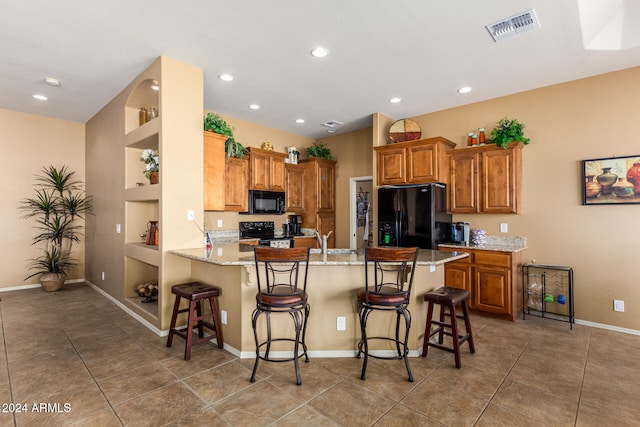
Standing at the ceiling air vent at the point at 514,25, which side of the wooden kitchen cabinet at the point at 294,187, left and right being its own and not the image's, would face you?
front

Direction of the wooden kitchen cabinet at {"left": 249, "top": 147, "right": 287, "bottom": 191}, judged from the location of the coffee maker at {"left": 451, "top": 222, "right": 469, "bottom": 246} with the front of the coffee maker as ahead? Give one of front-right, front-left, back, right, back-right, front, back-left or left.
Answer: front-right

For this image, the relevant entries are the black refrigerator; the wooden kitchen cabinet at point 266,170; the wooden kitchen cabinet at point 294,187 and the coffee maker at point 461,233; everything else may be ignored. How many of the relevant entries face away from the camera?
0

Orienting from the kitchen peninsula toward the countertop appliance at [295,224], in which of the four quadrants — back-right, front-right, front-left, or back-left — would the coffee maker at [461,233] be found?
front-right

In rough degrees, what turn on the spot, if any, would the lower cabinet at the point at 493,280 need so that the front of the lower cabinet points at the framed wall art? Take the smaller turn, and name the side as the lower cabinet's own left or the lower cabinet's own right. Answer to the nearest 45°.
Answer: approximately 135° to the lower cabinet's own left

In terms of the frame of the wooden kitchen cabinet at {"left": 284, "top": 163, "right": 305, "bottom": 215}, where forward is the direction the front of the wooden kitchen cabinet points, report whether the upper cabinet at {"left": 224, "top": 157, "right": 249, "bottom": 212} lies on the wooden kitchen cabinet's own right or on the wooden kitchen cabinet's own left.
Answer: on the wooden kitchen cabinet's own right

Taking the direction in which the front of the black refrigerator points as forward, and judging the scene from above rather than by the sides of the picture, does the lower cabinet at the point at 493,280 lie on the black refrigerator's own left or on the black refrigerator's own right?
on the black refrigerator's own left

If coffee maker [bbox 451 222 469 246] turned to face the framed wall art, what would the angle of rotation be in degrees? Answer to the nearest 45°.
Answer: approximately 135° to its left

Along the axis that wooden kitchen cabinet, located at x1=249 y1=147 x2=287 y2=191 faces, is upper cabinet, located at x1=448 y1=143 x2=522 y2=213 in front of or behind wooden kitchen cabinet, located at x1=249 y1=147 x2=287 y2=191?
in front

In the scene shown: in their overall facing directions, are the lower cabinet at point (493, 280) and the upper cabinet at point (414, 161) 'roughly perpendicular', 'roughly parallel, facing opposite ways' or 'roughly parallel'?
roughly parallel

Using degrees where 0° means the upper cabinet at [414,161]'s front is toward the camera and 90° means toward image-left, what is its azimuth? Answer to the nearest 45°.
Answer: approximately 45°

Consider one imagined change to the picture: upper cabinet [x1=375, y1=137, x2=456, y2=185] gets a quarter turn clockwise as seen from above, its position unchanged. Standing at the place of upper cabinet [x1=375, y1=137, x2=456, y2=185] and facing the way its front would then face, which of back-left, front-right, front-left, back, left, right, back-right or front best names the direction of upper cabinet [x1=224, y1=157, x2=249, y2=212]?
front-left

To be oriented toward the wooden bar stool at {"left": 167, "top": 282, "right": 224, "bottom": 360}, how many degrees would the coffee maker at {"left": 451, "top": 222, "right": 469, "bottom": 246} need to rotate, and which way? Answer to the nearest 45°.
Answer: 0° — it already faces it

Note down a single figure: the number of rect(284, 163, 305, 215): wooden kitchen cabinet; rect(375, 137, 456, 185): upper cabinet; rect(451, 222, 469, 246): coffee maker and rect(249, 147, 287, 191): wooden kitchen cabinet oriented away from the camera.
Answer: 0

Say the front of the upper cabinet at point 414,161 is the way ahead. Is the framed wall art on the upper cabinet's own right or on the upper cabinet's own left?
on the upper cabinet's own left

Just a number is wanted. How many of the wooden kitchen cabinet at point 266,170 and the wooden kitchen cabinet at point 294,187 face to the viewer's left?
0

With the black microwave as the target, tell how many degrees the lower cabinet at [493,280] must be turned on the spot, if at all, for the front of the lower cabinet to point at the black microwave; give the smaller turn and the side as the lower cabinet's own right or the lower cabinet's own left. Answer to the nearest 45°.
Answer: approximately 45° to the lower cabinet's own right
